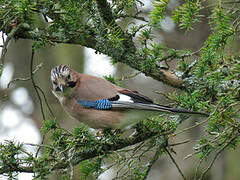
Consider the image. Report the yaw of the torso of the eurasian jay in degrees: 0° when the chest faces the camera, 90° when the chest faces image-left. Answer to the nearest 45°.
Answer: approximately 90°
